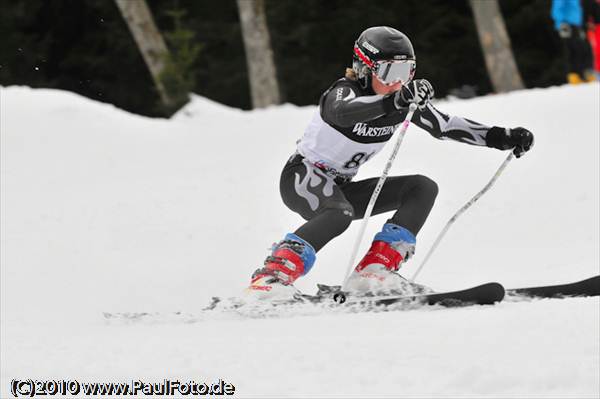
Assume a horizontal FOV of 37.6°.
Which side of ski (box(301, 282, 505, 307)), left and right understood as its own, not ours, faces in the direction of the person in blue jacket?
left

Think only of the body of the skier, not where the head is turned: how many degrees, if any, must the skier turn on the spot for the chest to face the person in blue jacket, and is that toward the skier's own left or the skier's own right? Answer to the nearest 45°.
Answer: approximately 135° to the skier's own left

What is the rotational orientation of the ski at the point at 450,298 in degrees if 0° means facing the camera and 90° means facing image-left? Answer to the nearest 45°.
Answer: approximately 270°

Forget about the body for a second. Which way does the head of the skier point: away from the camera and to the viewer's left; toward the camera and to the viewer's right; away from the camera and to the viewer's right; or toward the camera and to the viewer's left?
toward the camera and to the viewer's right

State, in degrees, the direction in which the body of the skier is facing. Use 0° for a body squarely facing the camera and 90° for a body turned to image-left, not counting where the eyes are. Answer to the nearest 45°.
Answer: approximately 315°
